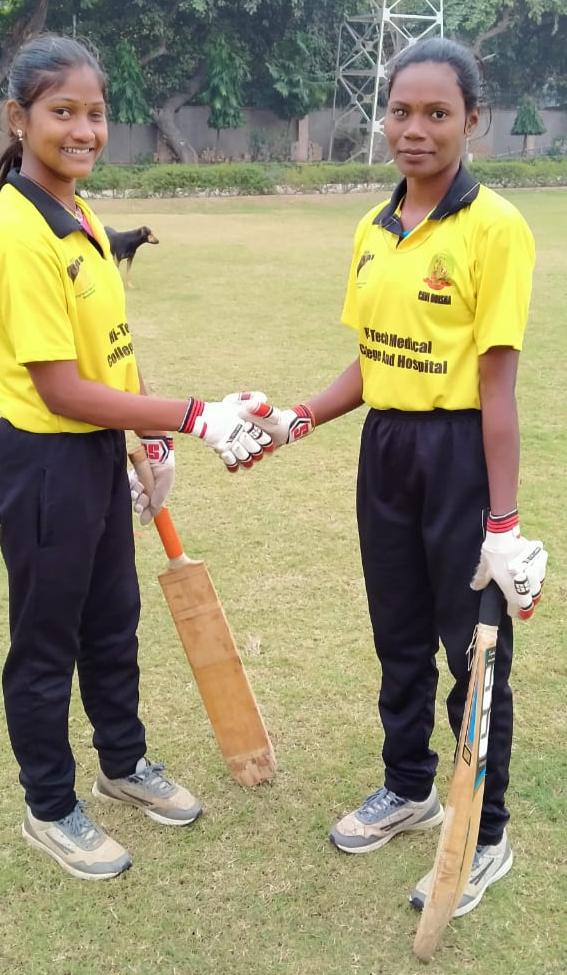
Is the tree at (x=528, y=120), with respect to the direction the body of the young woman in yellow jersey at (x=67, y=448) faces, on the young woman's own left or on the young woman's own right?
on the young woman's own left

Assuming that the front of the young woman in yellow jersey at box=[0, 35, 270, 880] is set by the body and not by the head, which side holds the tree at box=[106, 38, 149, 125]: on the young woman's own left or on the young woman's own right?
on the young woman's own left

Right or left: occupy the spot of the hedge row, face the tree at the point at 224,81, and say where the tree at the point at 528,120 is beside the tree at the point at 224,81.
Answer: right

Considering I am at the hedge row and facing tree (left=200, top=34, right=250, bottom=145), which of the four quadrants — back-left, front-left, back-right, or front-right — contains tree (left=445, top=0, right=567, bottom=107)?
front-right

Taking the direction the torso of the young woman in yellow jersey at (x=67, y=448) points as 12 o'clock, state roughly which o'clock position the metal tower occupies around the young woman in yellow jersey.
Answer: The metal tower is roughly at 8 o'clock from the young woman in yellow jersey.

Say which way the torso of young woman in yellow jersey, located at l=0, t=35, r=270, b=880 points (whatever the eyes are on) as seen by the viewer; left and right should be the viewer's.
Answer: facing the viewer and to the right of the viewer

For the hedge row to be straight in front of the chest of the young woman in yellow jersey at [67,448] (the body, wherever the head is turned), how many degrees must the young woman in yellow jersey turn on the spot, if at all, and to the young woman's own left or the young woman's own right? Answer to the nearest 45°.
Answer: approximately 135° to the young woman's own left

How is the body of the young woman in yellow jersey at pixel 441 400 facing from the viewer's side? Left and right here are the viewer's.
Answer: facing the viewer and to the left of the viewer

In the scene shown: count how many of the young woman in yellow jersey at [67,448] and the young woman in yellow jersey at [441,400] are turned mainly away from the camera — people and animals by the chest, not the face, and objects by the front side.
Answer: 0

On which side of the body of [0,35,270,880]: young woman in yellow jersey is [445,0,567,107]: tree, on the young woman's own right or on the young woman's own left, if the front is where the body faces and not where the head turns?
on the young woman's own left

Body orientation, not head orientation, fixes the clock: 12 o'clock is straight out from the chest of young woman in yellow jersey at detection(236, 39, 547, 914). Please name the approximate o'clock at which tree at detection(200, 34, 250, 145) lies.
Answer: The tree is roughly at 4 o'clock from the young woman in yellow jersey.

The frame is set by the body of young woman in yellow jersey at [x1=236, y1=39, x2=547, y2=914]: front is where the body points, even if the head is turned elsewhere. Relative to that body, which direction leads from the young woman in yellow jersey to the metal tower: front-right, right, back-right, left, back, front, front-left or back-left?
back-right

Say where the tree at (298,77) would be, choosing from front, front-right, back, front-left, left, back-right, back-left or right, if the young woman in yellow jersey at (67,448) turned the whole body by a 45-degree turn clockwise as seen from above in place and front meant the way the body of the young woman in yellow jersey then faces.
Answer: back

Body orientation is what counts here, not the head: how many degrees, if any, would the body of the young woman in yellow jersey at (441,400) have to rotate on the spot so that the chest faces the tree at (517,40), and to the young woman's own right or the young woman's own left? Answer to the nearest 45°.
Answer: approximately 135° to the young woman's own right
